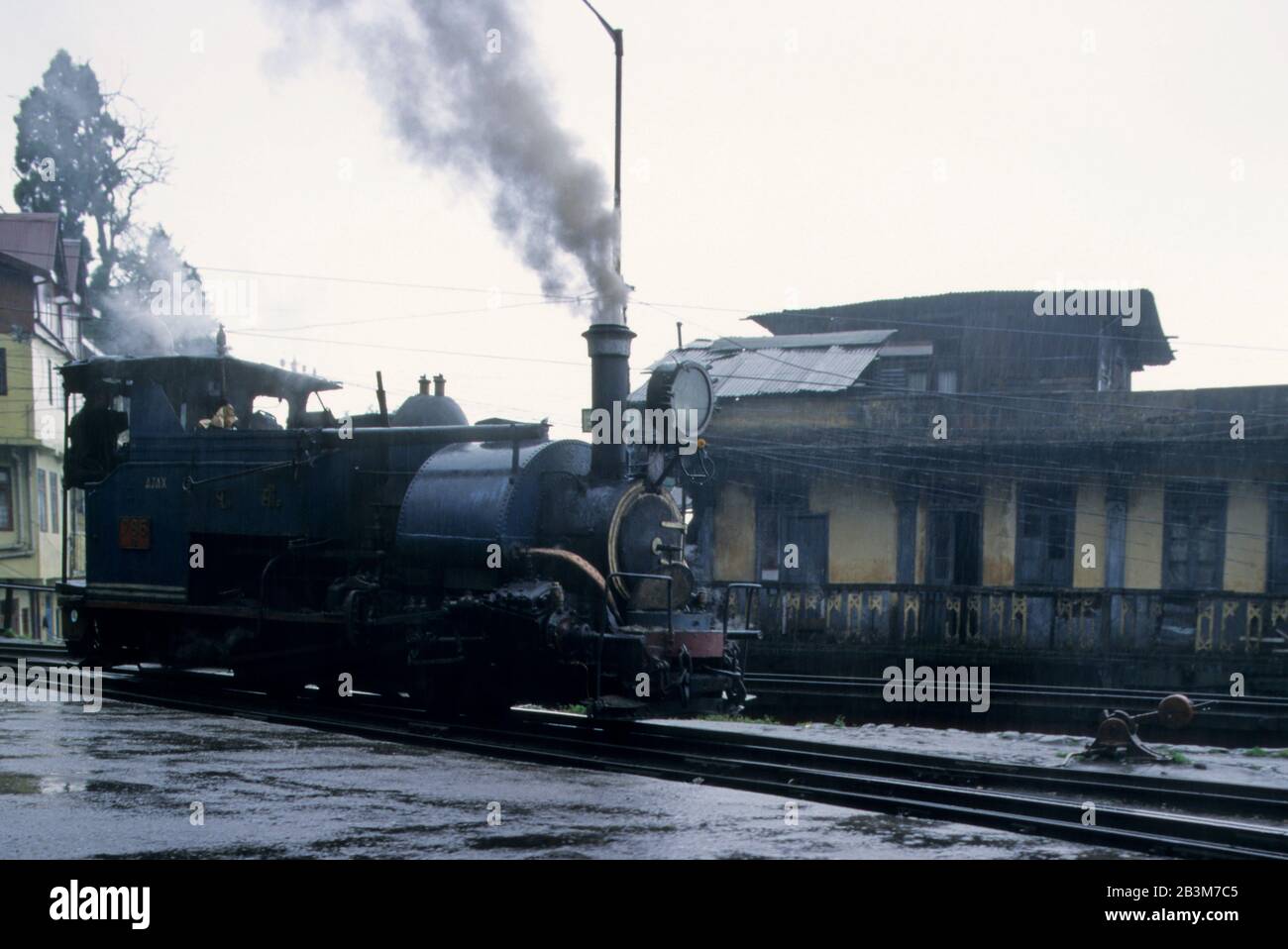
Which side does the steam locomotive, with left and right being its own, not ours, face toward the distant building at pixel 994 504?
left

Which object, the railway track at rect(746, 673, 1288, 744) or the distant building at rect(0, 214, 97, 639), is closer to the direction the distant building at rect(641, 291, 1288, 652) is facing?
the railway track

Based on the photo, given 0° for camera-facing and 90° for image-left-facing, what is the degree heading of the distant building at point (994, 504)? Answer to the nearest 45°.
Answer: approximately 0°

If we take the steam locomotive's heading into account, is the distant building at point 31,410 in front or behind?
behind

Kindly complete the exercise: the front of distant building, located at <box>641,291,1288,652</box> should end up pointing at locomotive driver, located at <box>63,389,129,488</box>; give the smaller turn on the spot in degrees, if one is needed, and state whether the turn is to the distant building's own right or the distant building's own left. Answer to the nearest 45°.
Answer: approximately 45° to the distant building's own right
